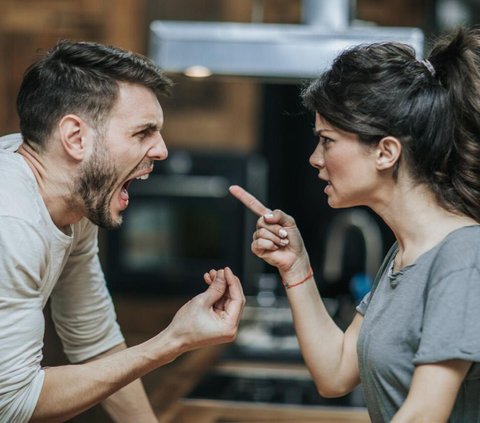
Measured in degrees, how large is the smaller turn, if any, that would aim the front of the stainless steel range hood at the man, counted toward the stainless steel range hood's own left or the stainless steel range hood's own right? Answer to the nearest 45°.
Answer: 0° — it already faces them

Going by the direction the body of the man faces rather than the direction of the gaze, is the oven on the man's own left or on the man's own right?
on the man's own left

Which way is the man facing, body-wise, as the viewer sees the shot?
to the viewer's right

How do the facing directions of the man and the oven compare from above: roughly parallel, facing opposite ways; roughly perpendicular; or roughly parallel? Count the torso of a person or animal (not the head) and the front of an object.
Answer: roughly perpendicular

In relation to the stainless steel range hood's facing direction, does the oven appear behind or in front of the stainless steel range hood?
behind

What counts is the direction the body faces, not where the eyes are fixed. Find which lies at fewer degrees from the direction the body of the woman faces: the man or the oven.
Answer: the man

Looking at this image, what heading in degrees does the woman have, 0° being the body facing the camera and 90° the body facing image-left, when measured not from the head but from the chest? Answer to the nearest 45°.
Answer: approximately 90°

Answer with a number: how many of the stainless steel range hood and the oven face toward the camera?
2
